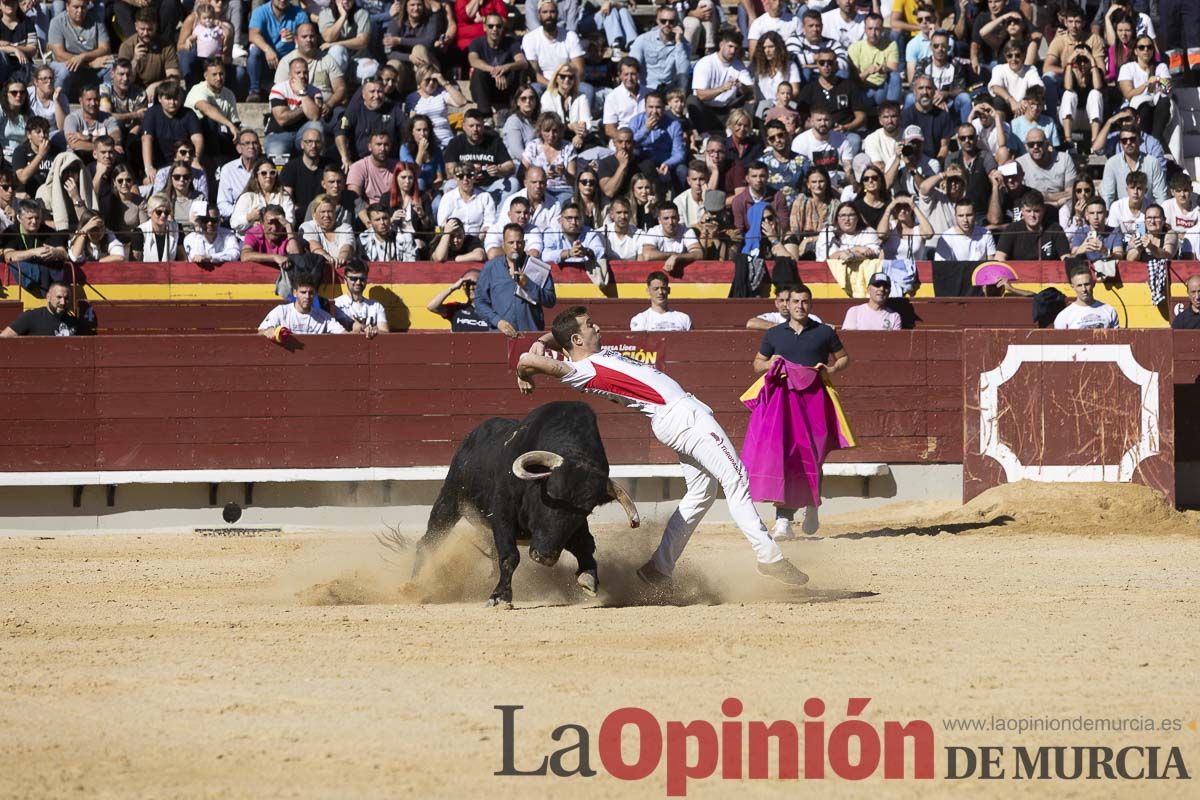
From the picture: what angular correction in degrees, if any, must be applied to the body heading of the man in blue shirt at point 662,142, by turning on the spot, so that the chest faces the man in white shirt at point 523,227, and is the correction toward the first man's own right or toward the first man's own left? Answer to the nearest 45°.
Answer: approximately 45° to the first man's own right

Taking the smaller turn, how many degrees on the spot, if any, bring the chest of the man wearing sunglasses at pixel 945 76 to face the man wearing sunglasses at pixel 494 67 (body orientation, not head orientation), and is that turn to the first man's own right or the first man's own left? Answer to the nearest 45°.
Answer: approximately 90° to the first man's own right

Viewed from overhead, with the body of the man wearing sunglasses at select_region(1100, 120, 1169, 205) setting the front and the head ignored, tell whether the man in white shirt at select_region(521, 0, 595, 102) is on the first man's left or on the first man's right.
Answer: on the first man's right

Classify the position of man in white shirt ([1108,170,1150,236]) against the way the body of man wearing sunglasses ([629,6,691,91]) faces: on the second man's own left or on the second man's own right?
on the second man's own left

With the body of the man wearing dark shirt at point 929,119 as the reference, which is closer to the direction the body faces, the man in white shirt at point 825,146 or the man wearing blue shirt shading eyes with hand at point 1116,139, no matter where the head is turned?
the man in white shirt

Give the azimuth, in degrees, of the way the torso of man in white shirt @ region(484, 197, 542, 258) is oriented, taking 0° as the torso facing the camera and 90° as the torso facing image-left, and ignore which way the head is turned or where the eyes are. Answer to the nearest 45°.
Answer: approximately 0°
